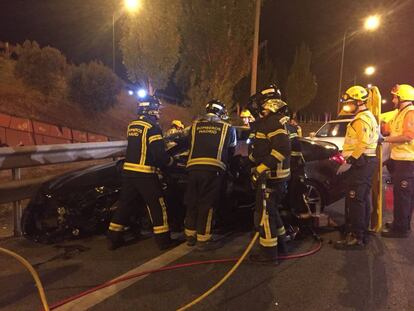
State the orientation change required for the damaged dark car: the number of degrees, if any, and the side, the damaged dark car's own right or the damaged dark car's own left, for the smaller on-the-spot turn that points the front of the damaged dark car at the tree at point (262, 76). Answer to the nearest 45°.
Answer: approximately 135° to the damaged dark car's own right

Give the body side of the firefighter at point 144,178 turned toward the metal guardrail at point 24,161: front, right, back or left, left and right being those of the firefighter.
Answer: left

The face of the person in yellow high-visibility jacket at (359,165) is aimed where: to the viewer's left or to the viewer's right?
to the viewer's left

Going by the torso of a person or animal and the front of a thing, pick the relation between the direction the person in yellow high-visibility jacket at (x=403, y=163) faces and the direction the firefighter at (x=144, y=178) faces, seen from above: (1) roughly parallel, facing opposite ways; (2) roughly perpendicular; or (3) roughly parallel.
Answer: roughly perpendicular

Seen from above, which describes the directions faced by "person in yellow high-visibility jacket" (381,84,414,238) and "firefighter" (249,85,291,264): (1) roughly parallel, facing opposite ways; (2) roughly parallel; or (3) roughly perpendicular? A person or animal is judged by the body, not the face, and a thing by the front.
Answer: roughly parallel

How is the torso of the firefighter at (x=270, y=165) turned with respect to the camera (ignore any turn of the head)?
to the viewer's left

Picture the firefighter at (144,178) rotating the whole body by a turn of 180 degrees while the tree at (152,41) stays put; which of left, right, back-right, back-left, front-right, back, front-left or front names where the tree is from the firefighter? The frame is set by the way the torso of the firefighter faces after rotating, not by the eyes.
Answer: back-right

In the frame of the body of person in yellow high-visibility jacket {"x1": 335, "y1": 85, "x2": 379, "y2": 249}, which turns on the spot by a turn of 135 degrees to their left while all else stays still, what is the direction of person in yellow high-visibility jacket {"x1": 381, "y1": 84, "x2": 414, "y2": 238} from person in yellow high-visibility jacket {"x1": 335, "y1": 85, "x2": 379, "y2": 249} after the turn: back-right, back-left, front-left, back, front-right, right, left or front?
left

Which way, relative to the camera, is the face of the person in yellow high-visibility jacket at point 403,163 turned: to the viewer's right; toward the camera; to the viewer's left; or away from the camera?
to the viewer's left

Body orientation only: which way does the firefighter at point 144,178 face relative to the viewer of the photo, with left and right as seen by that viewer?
facing away from the viewer and to the right of the viewer

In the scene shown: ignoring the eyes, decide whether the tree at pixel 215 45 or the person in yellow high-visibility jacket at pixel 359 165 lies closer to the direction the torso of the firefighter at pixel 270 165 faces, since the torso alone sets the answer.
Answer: the tree

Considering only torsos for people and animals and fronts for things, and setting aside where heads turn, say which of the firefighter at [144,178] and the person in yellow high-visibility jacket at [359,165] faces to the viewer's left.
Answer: the person in yellow high-visibility jacket

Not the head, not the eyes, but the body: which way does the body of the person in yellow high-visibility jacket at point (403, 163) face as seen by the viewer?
to the viewer's left

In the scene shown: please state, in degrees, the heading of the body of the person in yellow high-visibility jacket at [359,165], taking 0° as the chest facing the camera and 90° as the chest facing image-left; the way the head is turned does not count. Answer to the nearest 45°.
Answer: approximately 90°

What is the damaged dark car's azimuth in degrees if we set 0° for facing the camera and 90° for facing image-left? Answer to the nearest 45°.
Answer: approximately 45°
